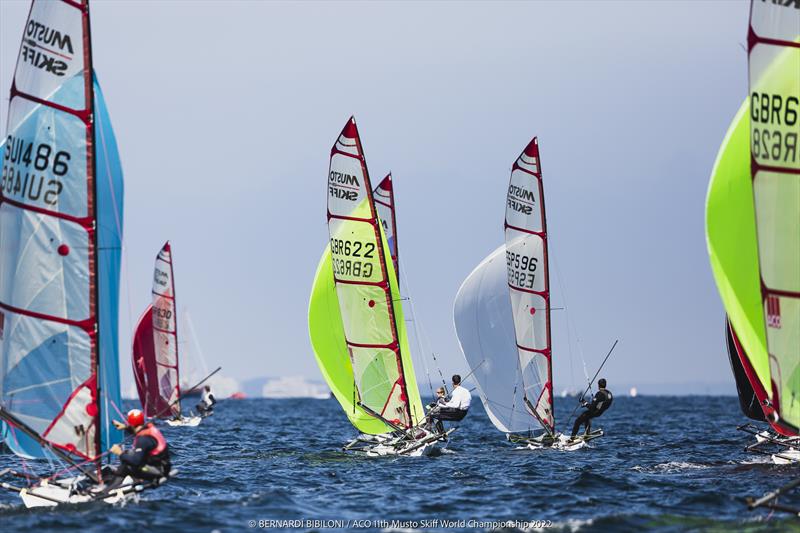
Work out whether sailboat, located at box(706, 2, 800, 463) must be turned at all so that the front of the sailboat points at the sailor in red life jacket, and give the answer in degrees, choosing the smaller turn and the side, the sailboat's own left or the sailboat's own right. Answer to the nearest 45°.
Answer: approximately 45° to the sailboat's own left

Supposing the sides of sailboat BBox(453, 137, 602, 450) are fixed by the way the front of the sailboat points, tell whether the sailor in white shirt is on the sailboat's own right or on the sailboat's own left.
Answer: on the sailboat's own left

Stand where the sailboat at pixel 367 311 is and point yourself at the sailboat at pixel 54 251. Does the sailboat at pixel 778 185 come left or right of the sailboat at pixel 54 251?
left

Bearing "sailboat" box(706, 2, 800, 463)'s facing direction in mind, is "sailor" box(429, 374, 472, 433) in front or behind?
in front

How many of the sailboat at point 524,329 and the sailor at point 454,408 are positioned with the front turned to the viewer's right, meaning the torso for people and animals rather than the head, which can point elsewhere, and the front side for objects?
0

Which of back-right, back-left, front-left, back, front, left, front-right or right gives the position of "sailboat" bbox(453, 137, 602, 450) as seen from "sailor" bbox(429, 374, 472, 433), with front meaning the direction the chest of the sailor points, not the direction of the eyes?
right

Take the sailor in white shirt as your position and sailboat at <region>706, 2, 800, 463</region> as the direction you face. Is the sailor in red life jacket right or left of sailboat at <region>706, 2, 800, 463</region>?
right

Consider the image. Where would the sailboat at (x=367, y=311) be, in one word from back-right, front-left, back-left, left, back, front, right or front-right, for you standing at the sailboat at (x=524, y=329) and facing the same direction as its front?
left

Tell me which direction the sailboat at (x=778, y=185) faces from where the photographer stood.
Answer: facing away from the viewer and to the left of the viewer

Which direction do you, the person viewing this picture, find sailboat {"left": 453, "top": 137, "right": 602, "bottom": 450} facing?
facing away from the viewer and to the left of the viewer

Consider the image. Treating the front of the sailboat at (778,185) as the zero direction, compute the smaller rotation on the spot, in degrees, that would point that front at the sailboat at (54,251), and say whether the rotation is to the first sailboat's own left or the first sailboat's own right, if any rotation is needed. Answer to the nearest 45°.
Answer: approximately 45° to the first sailboat's own left

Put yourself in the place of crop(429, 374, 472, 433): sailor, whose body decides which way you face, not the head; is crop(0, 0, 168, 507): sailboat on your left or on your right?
on your left

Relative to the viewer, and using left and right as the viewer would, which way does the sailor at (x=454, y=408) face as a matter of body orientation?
facing away from the viewer and to the left of the viewer
